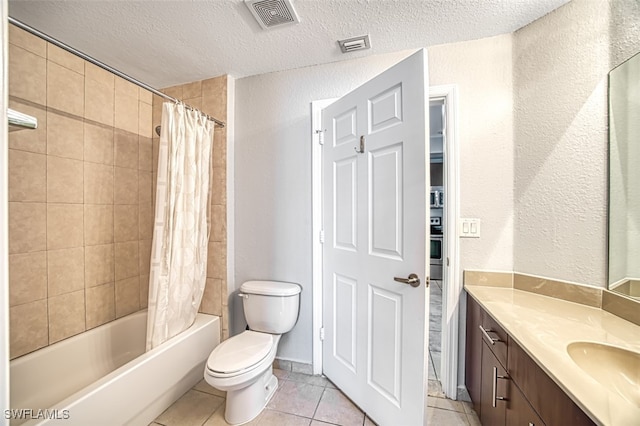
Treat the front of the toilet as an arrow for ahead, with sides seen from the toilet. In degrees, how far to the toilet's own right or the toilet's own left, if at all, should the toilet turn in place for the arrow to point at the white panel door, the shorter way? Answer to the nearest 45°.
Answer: approximately 90° to the toilet's own left

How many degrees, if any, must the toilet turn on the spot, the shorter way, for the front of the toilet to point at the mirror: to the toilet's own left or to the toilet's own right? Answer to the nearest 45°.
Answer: approximately 90° to the toilet's own left

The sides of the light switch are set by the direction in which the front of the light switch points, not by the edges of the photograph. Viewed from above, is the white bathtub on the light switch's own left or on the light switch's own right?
on the light switch's own right

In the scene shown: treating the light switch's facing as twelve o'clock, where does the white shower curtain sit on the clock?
The white shower curtain is roughly at 2 o'clock from the light switch.

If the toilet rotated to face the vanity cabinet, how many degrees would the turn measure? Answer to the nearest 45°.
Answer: approximately 90° to its left

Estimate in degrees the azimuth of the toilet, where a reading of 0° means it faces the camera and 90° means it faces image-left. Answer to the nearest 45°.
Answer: approximately 45°

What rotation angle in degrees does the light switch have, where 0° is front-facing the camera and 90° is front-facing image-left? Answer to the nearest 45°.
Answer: approximately 0°

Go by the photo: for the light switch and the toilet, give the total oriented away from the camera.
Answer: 0

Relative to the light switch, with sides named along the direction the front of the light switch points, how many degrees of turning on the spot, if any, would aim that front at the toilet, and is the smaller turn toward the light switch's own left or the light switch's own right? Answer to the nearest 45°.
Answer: approximately 45° to the light switch's own right
